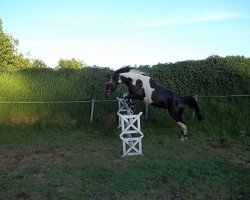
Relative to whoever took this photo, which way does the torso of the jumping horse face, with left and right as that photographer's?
facing to the left of the viewer
